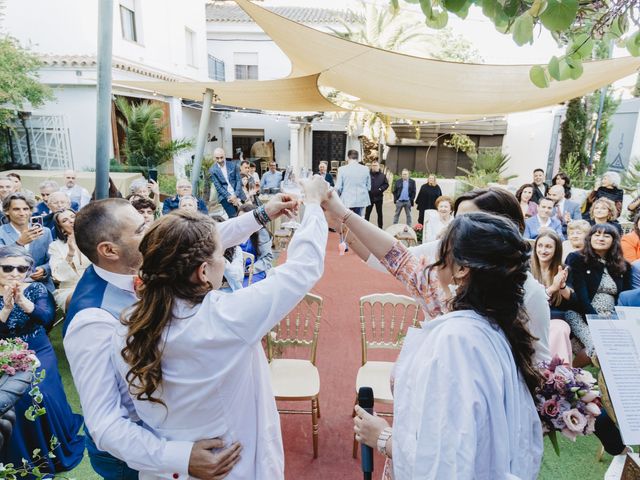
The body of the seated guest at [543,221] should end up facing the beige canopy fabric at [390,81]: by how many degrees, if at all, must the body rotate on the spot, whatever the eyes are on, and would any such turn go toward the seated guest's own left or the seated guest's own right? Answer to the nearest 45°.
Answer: approximately 45° to the seated guest's own right

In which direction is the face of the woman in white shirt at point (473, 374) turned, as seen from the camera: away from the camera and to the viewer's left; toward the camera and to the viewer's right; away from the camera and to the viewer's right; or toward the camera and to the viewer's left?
away from the camera and to the viewer's left

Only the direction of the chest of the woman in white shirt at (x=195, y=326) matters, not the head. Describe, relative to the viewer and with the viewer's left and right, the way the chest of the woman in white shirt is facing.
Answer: facing away from the viewer and to the right of the viewer

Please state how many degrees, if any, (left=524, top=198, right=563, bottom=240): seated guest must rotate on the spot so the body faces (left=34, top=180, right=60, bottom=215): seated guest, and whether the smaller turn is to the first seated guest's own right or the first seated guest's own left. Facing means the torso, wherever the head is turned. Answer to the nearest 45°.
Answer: approximately 45° to the first seated guest's own right

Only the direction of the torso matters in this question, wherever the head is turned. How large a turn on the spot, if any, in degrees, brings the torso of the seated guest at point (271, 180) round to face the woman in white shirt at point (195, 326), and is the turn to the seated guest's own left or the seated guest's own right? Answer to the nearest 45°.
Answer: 0° — they already face them

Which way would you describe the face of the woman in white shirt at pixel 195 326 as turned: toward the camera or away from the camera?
away from the camera
